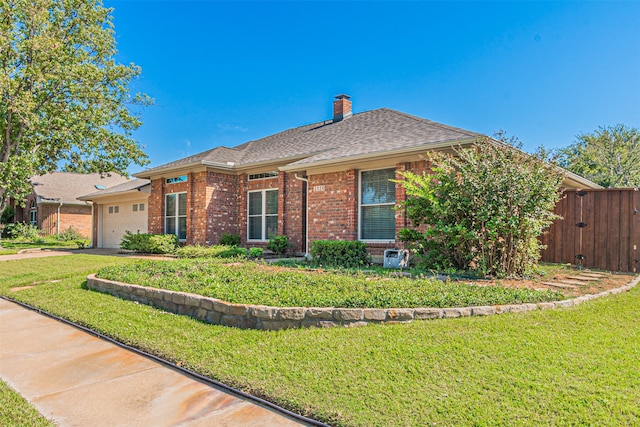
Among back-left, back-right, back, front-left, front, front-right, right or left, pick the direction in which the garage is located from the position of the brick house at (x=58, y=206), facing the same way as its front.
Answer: front-left

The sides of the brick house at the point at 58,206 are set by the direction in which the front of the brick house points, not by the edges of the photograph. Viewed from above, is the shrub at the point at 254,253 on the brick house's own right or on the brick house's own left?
on the brick house's own left

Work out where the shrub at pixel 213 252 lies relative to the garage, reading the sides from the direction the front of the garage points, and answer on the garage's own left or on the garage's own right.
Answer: on the garage's own left

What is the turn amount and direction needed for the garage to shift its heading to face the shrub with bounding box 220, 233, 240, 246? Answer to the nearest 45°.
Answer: approximately 45° to its left

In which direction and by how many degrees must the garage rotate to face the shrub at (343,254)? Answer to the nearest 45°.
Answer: approximately 45° to its left

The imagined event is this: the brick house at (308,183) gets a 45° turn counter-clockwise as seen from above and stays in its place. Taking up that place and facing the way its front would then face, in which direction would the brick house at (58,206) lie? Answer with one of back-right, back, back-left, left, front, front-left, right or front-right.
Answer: back-right

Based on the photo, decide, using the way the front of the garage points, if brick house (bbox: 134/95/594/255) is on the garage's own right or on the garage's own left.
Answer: on the garage's own left

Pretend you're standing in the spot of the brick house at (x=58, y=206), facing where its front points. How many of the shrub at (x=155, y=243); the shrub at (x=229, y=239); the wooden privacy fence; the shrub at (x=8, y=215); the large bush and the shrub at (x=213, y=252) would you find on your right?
1

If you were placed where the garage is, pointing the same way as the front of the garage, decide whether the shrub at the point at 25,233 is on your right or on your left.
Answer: on your right

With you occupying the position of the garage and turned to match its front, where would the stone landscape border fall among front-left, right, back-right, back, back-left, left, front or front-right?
front-left

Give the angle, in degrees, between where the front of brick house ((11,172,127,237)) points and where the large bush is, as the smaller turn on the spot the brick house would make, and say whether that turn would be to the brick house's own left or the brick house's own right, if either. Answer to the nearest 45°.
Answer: approximately 45° to the brick house's own left

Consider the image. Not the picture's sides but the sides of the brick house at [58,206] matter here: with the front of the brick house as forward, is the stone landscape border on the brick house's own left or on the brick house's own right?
on the brick house's own left

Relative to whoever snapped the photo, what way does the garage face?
facing the viewer and to the left of the viewer

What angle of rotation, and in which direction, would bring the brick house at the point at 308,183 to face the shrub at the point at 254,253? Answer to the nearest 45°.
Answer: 0° — it already faces it
